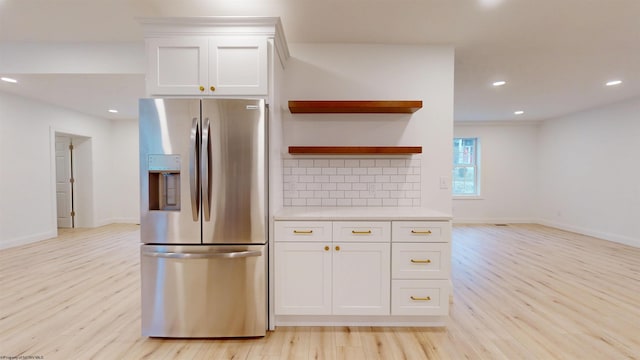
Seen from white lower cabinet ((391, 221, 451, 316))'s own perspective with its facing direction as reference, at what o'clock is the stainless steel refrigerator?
The stainless steel refrigerator is roughly at 2 o'clock from the white lower cabinet.

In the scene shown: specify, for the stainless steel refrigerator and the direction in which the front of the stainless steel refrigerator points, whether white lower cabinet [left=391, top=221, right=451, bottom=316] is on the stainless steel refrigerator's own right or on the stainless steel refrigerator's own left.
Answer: on the stainless steel refrigerator's own left

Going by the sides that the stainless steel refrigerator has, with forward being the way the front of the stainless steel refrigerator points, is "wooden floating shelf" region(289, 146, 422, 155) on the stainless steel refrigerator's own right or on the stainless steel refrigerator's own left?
on the stainless steel refrigerator's own left

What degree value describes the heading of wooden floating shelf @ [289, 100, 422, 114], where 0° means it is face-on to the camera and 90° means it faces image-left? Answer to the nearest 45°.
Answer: approximately 0°

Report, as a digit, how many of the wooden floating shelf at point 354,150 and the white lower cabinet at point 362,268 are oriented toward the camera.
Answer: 2

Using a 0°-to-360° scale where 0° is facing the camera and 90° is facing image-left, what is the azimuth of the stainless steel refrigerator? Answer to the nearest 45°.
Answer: approximately 0°
